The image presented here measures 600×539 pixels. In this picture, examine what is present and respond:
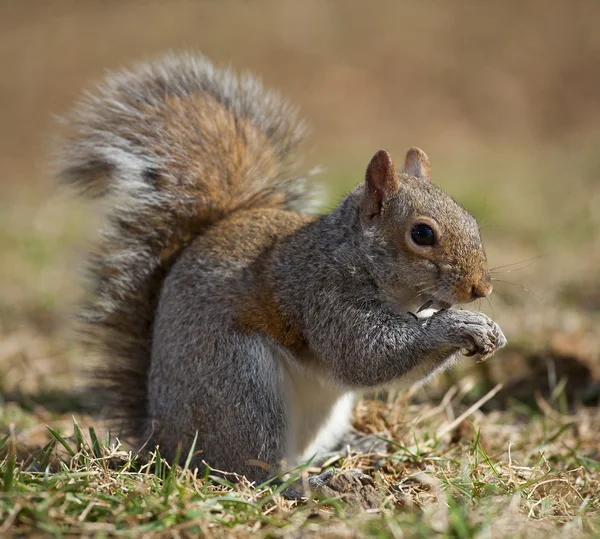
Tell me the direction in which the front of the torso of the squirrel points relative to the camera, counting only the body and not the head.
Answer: to the viewer's right
